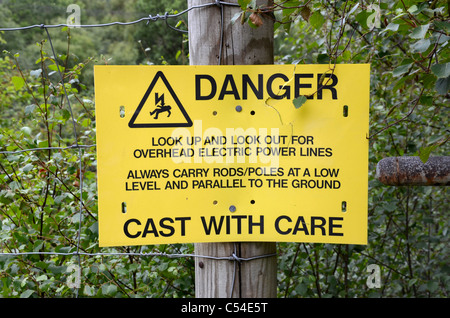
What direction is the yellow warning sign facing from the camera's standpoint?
toward the camera
